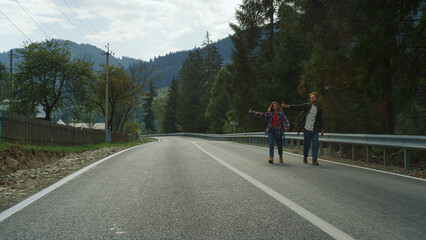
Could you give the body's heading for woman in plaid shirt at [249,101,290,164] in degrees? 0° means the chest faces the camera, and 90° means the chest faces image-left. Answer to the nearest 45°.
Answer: approximately 0°

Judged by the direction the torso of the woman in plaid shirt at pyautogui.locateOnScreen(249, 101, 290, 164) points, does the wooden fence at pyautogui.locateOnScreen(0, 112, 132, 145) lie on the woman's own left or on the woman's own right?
on the woman's own right

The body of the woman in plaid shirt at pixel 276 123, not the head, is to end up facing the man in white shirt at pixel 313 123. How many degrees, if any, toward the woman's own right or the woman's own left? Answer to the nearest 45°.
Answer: approximately 90° to the woman's own left
